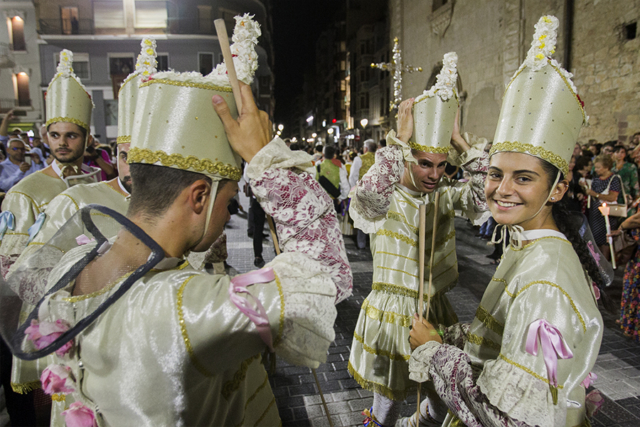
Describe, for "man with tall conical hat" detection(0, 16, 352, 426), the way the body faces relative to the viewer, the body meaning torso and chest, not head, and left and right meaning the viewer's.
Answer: facing away from the viewer and to the right of the viewer

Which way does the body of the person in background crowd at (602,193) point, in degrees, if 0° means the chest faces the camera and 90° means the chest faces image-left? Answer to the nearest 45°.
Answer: approximately 45°

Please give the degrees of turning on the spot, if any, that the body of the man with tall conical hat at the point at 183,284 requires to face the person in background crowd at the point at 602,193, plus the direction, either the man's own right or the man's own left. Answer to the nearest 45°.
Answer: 0° — they already face them

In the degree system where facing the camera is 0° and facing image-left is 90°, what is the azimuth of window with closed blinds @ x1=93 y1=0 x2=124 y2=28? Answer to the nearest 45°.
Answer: approximately 0°
